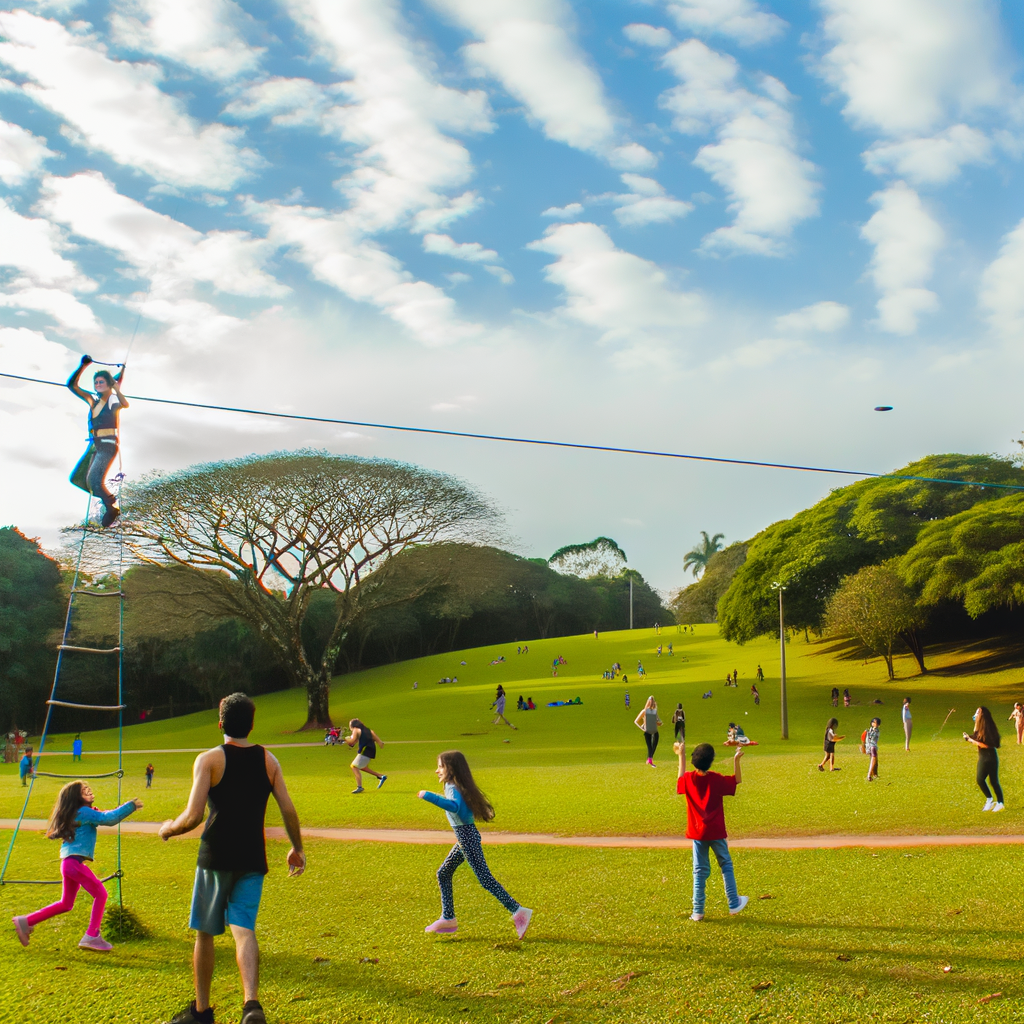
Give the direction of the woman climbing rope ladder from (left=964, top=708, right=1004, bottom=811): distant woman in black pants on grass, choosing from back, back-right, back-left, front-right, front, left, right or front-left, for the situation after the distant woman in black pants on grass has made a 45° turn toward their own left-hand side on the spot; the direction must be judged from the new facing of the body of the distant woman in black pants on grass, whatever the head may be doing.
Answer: front

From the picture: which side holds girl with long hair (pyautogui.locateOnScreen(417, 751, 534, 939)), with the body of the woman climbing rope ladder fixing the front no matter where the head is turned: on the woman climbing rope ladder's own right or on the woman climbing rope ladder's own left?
on the woman climbing rope ladder's own left

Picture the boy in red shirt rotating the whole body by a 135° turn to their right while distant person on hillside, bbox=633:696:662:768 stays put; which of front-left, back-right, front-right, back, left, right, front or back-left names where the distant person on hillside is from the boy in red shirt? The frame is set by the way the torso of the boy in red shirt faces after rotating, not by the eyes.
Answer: back-left

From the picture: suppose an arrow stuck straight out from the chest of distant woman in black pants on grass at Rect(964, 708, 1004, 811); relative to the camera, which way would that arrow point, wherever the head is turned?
to the viewer's left

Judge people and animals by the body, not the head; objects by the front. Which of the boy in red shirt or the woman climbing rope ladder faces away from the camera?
the boy in red shirt

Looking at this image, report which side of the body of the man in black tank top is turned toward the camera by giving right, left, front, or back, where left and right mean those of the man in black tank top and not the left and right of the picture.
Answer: back

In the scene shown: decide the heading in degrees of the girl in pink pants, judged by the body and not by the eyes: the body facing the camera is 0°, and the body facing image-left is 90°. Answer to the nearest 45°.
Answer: approximately 270°

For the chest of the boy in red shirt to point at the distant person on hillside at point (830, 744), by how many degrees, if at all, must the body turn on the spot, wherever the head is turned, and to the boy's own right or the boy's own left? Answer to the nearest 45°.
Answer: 0° — they already face them

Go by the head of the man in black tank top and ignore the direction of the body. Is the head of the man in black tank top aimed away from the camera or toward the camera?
away from the camera

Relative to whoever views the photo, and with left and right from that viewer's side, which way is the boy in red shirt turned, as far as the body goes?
facing away from the viewer

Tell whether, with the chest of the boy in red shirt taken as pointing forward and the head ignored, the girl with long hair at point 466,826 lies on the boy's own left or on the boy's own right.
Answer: on the boy's own left

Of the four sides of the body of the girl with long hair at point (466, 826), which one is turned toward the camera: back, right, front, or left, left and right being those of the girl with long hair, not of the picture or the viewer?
left
